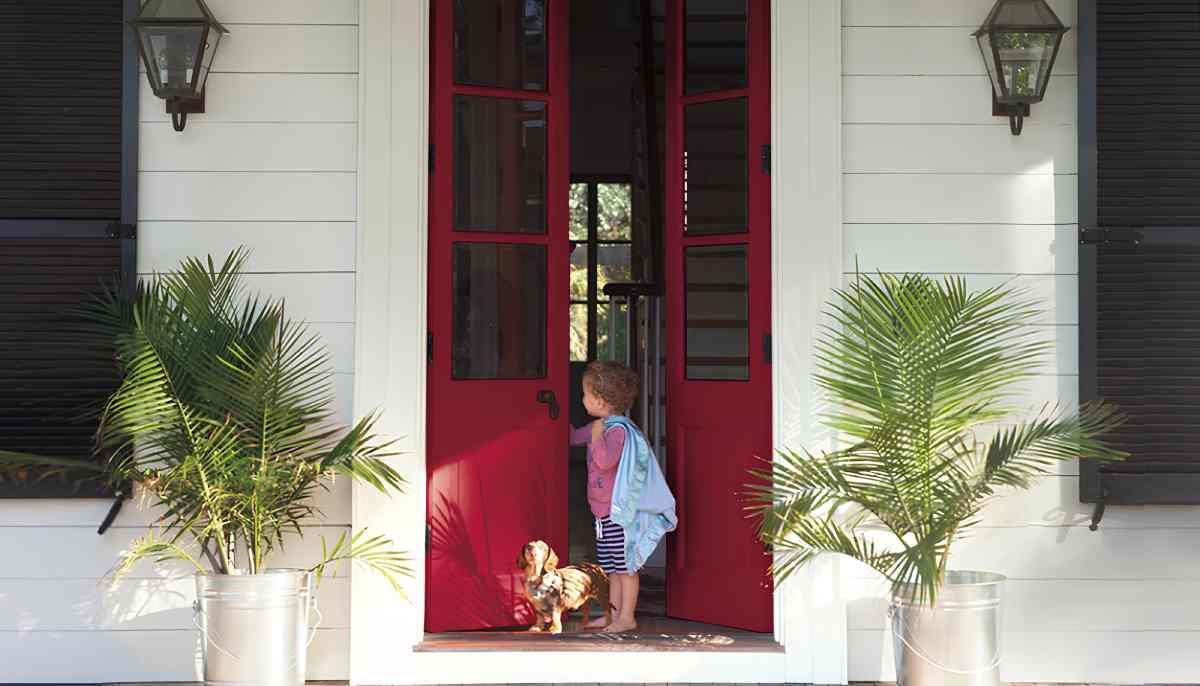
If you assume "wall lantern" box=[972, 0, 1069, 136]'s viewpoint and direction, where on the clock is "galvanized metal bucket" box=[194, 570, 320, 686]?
The galvanized metal bucket is roughly at 2 o'clock from the wall lantern.

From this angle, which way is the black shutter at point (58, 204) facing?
toward the camera

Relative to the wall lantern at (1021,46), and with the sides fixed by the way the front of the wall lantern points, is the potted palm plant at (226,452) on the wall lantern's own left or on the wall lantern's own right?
on the wall lantern's own right

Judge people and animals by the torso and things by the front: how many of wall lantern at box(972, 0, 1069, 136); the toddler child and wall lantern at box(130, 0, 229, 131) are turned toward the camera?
2

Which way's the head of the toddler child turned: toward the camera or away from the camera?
away from the camera

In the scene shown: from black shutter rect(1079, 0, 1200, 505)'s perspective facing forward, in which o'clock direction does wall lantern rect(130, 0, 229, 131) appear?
The wall lantern is roughly at 2 o'clock from the black shutter.

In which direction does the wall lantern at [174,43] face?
toward the camera

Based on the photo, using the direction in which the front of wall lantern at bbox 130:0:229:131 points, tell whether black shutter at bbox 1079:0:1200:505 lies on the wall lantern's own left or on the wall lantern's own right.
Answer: on the wall lantern's own left
